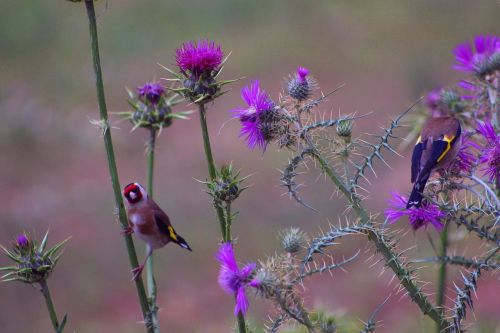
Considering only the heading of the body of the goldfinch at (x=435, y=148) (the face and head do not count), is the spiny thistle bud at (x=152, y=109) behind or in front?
behind

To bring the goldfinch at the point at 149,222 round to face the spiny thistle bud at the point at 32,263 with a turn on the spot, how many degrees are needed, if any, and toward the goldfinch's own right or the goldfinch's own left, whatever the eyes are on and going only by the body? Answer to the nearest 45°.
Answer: approximately 45° to the goldfinch's own right

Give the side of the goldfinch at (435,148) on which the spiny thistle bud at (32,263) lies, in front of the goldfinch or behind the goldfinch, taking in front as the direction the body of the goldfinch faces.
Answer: behind

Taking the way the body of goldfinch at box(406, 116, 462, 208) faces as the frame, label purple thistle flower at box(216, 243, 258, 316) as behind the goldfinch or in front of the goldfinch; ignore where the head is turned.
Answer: behind

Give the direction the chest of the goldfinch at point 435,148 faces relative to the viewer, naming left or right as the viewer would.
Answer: facing away from the viewer and to the right of the viewer

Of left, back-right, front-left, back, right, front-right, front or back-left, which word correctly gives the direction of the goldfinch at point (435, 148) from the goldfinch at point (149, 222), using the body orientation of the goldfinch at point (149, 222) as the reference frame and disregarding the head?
back-left

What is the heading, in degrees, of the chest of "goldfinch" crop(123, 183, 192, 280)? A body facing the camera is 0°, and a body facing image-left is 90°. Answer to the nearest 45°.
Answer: approximately 45°
